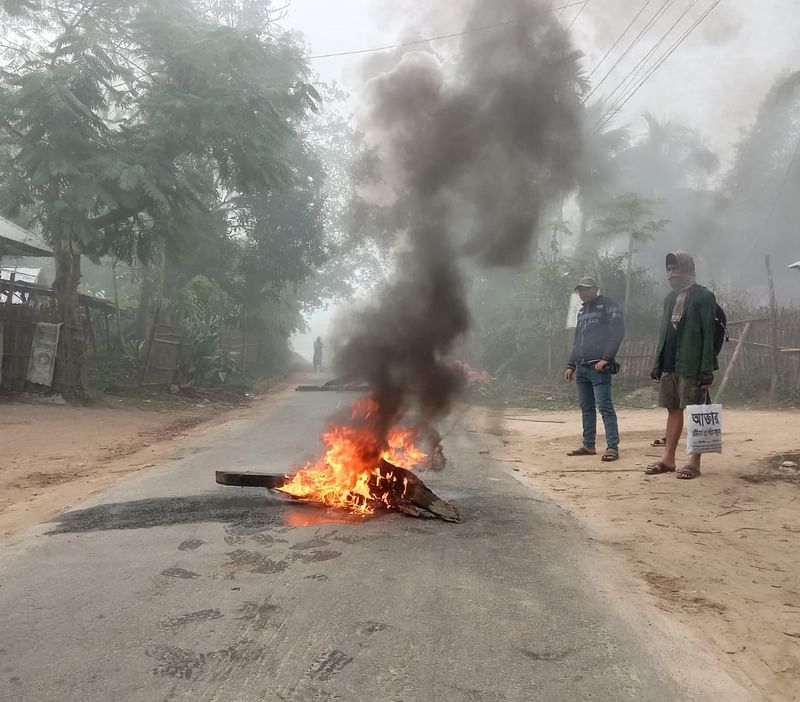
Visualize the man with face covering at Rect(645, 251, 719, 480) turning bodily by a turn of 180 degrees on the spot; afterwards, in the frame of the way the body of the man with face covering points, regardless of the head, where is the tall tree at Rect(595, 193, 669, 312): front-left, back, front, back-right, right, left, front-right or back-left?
front-left

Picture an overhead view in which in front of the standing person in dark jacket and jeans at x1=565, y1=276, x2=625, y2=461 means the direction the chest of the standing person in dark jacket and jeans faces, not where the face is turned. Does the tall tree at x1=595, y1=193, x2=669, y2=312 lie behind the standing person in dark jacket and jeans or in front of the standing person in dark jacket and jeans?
behind

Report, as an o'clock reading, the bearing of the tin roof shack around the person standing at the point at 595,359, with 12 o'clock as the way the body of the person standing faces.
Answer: The tin roof shack is roughly at 2 o'clock from the person standing.

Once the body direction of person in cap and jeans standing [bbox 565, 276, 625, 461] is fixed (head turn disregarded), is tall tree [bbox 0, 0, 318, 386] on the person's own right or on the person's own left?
on the person's own right

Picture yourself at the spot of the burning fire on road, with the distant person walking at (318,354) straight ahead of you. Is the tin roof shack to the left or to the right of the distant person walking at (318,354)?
left

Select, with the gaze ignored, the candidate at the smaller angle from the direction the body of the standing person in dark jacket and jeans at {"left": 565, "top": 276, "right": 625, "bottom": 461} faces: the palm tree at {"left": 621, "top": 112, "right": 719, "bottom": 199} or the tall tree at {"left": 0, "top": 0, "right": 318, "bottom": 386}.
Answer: the tall tree

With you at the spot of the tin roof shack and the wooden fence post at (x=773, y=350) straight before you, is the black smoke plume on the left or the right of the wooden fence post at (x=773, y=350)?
right

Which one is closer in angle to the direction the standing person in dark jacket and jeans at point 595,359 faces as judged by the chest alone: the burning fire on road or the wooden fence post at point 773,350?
the burning fire on road

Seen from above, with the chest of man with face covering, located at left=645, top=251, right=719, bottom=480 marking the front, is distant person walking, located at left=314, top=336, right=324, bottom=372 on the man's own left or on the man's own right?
on the man's own right

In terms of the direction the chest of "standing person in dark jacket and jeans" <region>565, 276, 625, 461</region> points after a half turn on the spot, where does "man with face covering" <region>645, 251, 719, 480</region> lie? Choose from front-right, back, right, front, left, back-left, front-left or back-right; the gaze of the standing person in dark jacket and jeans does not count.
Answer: right

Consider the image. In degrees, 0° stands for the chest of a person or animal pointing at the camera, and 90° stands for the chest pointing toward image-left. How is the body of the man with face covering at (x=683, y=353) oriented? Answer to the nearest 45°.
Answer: approximately 45°

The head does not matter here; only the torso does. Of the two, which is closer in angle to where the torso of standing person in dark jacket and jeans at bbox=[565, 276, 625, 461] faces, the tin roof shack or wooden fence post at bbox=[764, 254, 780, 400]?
the tin roof shack

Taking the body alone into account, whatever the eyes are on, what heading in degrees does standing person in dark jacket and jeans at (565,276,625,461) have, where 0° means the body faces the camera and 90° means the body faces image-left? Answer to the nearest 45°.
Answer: approximately 45°
